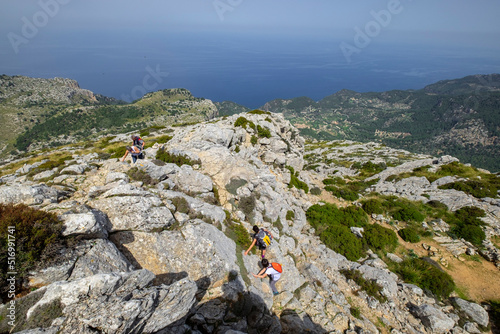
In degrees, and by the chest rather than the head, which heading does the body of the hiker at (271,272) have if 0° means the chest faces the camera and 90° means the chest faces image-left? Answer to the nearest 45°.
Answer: approximately 90°

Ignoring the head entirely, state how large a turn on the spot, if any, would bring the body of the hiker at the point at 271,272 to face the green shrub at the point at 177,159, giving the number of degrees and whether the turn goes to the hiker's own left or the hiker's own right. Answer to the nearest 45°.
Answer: approximately 45° to the hiker's own right

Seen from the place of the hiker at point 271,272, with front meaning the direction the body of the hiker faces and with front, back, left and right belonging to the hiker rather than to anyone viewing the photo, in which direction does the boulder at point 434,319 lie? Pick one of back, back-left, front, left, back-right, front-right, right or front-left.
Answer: back

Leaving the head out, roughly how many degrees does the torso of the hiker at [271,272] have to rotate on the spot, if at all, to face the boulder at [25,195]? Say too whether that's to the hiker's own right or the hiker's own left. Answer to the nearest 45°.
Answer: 0° — they already face it

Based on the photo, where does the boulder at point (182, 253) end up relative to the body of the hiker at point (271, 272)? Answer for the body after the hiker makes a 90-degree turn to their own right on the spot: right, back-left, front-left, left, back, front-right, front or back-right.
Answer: left

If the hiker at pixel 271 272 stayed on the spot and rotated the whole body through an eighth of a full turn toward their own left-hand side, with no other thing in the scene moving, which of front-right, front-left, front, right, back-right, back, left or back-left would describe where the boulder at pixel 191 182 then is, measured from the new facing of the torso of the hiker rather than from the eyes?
right

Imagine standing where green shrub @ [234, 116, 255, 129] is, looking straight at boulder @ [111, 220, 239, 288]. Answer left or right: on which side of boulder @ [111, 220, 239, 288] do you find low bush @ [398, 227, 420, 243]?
left

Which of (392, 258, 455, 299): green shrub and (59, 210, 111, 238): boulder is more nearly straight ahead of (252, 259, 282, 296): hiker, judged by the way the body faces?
the boulder

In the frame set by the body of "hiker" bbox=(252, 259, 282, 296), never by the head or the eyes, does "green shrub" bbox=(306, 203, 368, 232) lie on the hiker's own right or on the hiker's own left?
on the hiker's own right

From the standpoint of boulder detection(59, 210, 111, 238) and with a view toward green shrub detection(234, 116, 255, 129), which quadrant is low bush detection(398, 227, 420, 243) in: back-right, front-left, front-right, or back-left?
front-right

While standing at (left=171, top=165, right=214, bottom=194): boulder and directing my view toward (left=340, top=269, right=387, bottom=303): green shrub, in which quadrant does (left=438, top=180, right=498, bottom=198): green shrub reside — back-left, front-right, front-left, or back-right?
front-left

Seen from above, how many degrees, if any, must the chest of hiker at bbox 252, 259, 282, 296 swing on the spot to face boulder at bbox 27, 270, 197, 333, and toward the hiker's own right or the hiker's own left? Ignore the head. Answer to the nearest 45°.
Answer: approximately 45° to the hiker's own left
